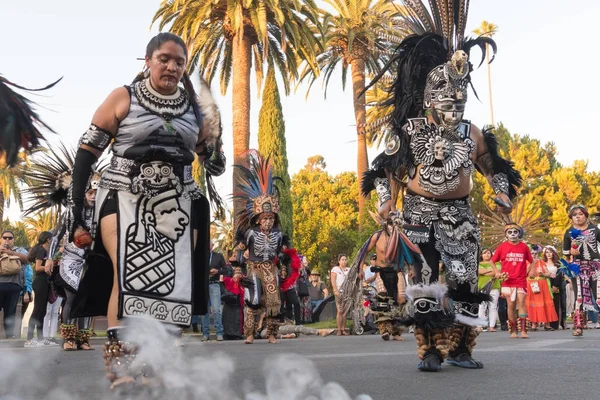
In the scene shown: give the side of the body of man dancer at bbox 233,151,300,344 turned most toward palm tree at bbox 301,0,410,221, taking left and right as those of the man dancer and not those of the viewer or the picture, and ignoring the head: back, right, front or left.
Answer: back

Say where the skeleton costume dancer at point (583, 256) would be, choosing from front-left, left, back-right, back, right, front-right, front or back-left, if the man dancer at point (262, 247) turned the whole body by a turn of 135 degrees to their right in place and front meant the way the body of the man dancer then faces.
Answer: back-right

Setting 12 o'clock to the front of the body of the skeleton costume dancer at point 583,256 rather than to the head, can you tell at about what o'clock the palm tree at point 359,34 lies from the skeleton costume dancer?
The palm tree is roughly at 5 o'clock from the skeleton costume dancer.

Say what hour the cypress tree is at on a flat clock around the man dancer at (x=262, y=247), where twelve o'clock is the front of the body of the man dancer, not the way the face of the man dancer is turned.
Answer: The cypress tree is roughly at 6 o'clock from the man dancer.

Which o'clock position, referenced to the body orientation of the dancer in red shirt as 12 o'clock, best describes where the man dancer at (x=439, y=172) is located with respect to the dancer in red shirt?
The man dancer is roughly at 12 o'clock from the dancer in red shirt.

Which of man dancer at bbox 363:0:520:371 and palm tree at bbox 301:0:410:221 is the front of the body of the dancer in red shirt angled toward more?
the man dancer

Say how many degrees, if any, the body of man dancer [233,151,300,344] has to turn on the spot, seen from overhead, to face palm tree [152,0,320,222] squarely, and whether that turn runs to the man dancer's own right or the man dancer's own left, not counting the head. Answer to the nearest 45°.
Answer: approximately 180°

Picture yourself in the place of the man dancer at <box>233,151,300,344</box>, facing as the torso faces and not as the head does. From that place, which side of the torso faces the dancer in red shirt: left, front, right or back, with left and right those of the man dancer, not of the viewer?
left
